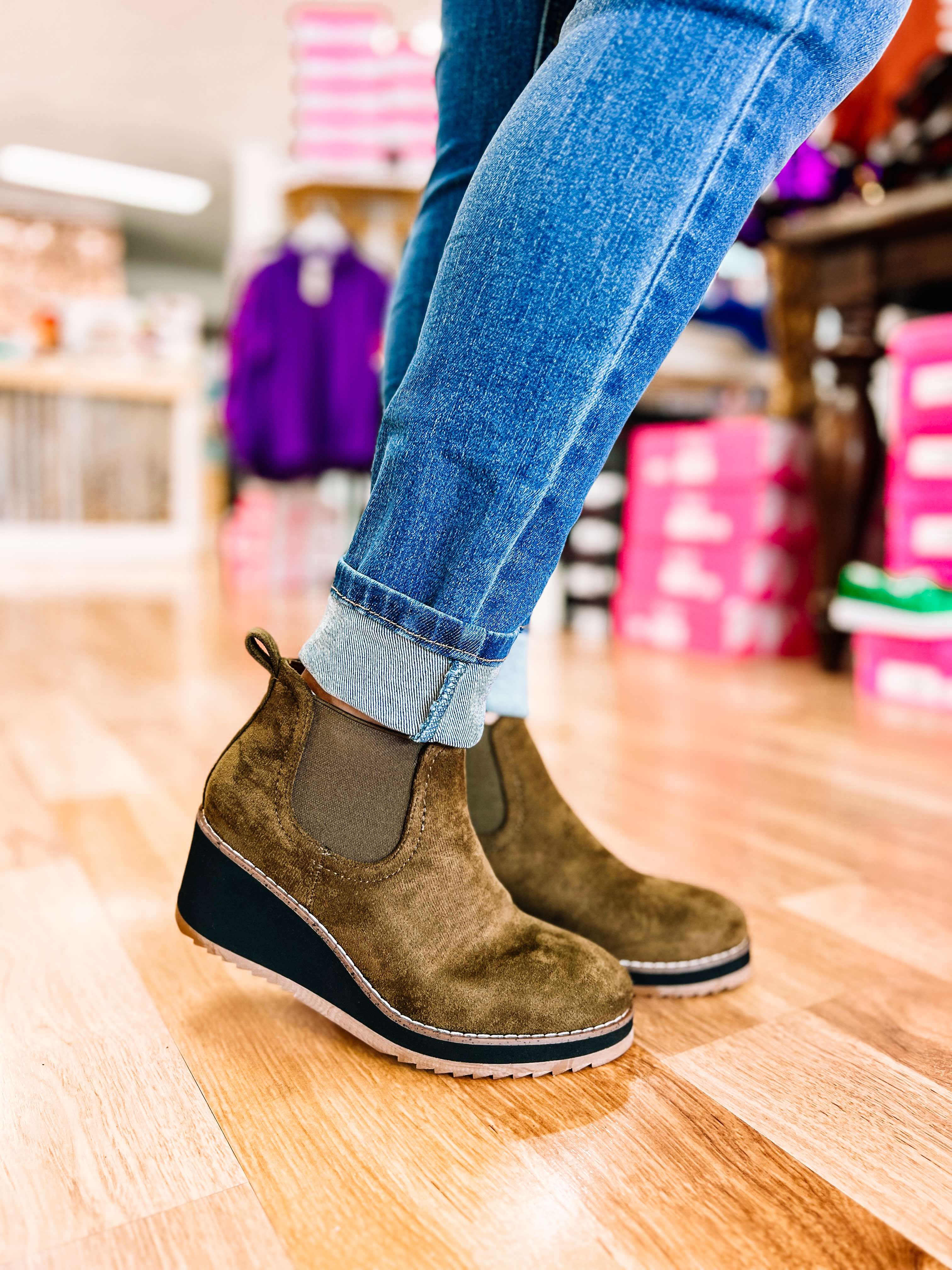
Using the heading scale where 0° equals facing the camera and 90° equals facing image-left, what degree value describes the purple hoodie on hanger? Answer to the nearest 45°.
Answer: approximately 0°

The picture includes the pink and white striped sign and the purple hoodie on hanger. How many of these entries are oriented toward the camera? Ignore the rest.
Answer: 2

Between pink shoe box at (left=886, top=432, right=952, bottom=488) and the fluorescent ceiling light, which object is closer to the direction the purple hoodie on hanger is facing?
the pink shoe box

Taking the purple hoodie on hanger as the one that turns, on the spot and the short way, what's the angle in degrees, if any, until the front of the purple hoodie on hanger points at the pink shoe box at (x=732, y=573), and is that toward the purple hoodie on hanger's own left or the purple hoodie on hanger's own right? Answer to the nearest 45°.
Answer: approximately 45° to the purple hoodie on hanger's own left

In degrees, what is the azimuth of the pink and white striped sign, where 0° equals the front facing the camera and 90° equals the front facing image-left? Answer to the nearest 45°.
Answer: approximately 0°
